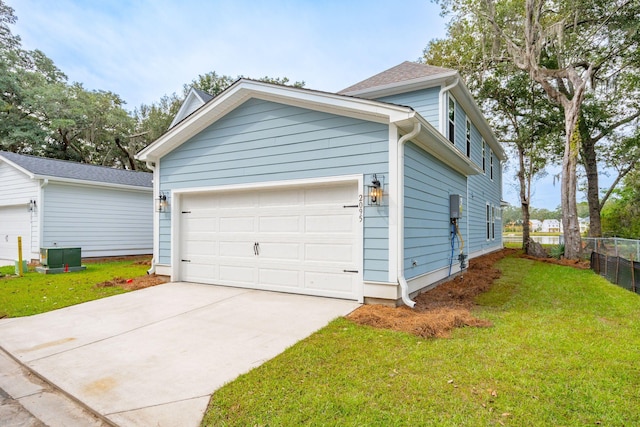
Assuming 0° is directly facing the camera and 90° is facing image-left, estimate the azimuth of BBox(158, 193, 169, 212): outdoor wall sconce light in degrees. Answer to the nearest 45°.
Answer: approximately 45°

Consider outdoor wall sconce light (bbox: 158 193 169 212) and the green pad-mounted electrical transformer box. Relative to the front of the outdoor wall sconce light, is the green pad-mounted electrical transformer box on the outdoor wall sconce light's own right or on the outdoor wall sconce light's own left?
on the outdoor wall sconce light's own right

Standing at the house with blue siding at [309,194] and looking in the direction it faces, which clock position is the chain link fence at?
The chain link fence is roughly at 7 o'clock from the house with blue siding.

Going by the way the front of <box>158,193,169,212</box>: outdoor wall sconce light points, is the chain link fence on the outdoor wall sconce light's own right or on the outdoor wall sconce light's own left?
on the outdoor wall sconce light's own left

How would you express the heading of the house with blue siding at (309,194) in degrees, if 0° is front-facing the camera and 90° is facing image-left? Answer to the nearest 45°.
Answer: approximately 45°

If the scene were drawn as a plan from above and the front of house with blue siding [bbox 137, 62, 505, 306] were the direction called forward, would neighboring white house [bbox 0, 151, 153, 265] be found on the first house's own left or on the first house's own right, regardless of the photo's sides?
on the first house's own right
